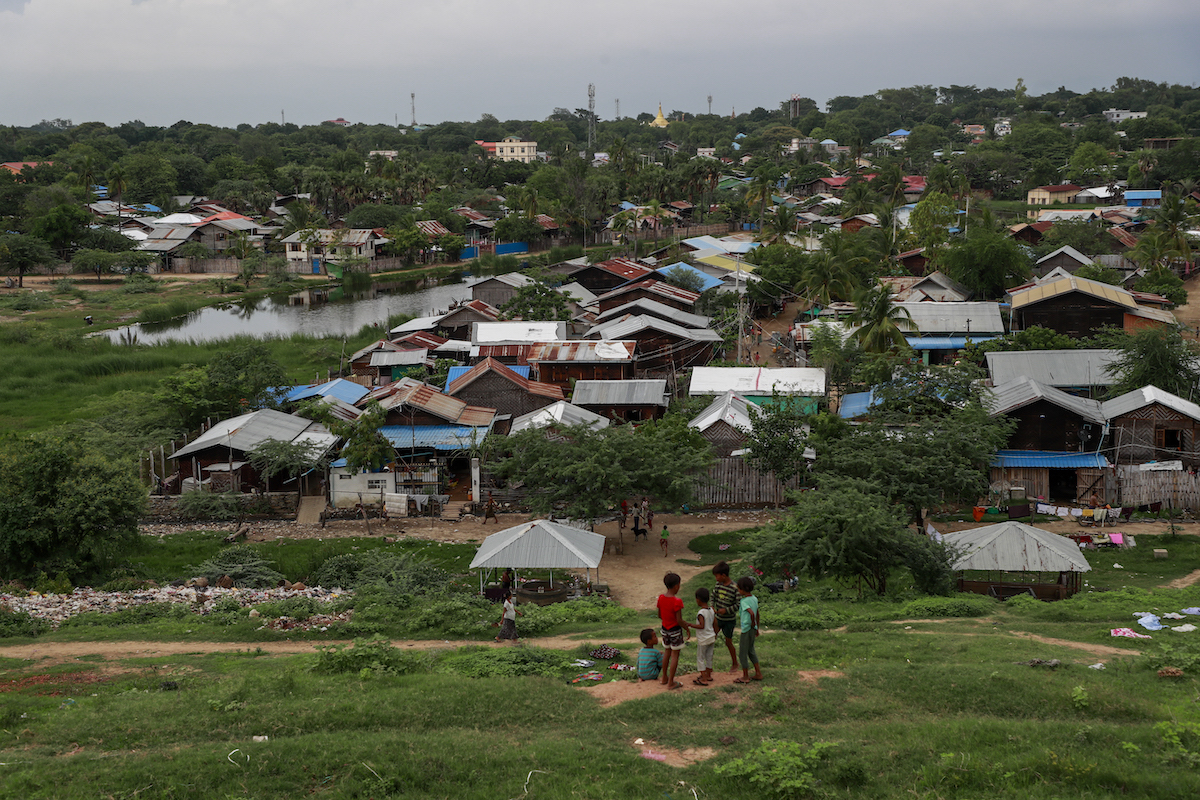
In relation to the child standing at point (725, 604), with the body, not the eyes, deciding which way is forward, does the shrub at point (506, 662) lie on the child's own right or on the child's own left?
on the child's own right

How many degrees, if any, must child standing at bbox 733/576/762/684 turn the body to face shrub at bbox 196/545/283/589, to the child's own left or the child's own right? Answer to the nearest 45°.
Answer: approximately 45° to the child's own right

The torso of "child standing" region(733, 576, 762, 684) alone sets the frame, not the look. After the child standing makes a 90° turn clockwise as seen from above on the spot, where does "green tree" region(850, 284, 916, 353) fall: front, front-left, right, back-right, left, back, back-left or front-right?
front

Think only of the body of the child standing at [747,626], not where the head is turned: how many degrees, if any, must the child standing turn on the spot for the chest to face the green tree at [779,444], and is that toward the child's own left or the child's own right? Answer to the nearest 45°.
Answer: approximately 90° to the child's own right

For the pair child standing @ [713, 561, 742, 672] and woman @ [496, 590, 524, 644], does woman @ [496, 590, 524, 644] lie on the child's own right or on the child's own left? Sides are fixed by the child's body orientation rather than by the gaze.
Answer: on the child's own right

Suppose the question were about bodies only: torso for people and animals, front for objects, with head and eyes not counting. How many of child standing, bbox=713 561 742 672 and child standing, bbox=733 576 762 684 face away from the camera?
0

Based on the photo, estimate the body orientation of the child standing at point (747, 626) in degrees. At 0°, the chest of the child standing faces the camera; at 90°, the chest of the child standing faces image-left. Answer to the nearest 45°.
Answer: approximately 90°

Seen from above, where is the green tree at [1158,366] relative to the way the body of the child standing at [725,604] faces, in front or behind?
behind
